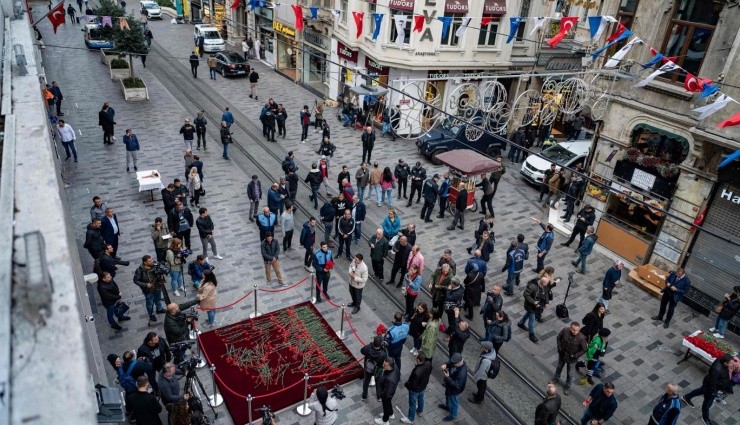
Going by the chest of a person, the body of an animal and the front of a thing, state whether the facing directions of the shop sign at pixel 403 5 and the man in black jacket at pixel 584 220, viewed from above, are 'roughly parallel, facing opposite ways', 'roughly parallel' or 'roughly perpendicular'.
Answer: roughly perpendicular

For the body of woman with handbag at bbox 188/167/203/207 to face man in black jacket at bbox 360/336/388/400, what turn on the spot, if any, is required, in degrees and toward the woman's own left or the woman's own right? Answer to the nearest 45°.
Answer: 0° — they already face them

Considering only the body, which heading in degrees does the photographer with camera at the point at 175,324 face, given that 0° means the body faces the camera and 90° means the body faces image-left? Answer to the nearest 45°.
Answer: approximately 270°

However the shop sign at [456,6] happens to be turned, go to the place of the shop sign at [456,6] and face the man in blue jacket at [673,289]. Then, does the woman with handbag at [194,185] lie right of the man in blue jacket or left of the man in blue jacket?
right

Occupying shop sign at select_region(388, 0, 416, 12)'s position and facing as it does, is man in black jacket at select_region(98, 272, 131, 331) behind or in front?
in front

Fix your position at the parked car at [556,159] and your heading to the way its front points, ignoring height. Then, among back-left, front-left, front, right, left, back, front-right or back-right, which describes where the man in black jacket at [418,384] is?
front-left

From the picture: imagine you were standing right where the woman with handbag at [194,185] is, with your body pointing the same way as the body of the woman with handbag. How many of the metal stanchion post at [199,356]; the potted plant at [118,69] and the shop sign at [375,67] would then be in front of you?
1

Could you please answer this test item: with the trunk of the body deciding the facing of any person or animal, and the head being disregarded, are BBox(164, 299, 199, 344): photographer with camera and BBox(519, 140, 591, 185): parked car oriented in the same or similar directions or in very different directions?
very different directions

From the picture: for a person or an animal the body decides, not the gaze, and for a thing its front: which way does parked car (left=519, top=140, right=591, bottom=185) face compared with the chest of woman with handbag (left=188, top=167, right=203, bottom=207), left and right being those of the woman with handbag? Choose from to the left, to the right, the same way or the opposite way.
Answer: to the right

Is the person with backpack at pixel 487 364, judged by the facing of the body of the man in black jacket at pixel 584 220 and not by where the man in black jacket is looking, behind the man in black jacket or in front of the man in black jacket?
in front

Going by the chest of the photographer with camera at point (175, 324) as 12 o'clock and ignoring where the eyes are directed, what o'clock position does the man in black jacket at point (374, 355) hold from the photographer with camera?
The man in black jacket is roughly at 1 o'clock from the photographer with camera.

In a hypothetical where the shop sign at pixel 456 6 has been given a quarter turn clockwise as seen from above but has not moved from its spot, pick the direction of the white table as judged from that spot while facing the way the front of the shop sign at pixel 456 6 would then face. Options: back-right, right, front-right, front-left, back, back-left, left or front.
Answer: front-left

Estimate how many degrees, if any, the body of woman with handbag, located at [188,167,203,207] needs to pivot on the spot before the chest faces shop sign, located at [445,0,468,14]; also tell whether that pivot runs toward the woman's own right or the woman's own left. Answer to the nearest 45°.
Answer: approximately 135° to the woman's own left

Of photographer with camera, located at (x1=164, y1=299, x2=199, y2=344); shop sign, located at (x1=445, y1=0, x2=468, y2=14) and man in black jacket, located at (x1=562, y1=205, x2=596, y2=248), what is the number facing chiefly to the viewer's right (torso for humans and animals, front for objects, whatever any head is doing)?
1
